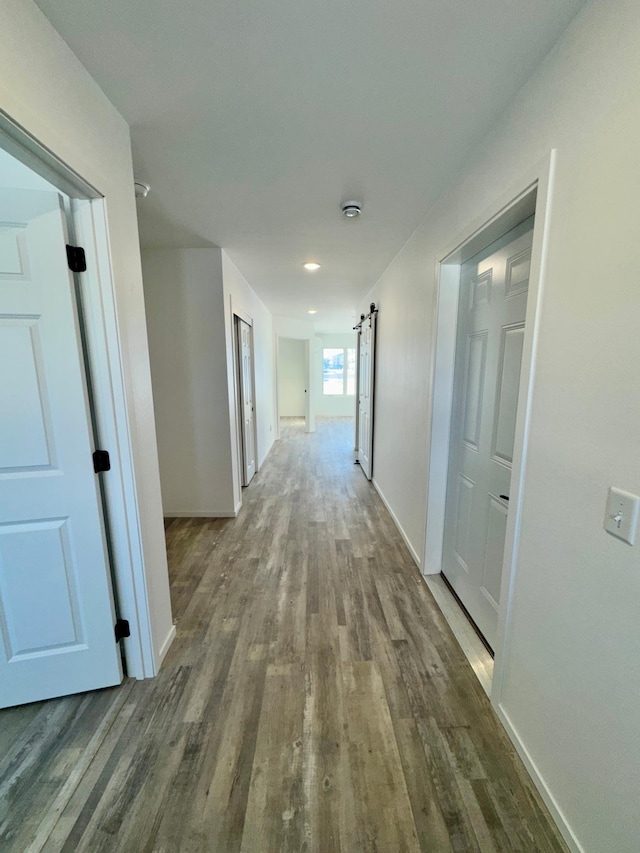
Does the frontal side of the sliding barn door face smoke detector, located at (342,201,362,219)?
no

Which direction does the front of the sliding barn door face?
to the viewer's left

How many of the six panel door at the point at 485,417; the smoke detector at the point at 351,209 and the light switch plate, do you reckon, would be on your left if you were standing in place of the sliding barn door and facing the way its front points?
3

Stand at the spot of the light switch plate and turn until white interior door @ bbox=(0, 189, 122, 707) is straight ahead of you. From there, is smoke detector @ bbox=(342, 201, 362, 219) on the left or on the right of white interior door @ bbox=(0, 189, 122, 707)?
right

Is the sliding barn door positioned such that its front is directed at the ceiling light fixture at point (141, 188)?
no

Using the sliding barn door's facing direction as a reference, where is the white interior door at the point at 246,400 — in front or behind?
in front

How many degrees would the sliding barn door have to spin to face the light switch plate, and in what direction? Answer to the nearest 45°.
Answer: approximately 90° to its left

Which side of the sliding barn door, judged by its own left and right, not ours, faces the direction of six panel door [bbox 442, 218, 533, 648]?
left

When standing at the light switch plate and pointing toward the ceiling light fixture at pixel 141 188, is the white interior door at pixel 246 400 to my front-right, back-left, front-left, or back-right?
front-right

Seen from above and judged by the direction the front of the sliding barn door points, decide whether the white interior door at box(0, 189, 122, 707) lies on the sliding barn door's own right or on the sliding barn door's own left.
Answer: on the sliding barn door's own left

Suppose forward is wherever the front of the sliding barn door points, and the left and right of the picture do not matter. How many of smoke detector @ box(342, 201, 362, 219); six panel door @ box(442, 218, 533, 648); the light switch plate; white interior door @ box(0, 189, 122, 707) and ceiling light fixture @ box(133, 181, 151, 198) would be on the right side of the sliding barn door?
0

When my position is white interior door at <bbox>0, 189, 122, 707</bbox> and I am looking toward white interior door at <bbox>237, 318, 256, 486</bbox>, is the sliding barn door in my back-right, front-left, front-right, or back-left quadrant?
front-right

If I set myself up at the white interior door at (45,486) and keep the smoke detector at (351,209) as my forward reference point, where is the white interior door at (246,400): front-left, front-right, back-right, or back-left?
front-left

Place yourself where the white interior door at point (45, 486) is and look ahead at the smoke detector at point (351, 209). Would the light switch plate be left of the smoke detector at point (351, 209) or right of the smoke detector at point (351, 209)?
right

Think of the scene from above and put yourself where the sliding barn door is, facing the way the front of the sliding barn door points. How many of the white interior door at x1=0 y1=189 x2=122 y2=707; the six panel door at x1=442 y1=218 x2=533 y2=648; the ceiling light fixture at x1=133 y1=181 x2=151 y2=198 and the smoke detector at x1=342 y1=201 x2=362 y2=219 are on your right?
0

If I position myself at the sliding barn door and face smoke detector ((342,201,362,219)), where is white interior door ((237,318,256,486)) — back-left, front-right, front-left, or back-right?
front-right

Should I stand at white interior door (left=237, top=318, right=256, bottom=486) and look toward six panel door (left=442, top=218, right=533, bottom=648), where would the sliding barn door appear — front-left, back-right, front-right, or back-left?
front-left
